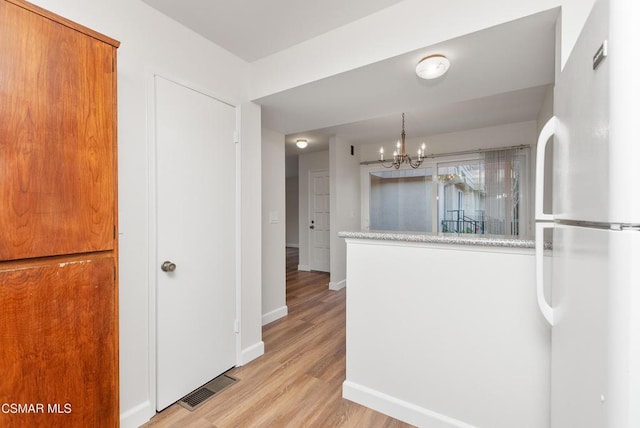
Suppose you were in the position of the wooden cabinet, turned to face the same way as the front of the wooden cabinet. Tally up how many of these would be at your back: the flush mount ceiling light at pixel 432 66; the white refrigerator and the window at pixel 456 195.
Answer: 0

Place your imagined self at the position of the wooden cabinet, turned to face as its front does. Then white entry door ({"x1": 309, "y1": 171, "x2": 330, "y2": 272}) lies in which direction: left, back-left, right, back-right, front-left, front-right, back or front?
left

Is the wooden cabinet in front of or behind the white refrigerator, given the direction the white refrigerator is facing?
in front

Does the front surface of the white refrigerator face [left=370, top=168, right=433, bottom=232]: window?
no

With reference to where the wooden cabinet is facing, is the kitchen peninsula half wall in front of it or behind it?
in front

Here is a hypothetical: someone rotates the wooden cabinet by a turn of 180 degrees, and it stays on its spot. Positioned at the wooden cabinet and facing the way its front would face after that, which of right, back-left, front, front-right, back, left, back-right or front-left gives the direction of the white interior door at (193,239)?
right

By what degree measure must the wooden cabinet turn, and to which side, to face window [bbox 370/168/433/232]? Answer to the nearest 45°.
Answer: approximately 45° to its left

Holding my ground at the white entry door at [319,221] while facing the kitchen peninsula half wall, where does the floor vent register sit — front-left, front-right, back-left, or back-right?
front-right

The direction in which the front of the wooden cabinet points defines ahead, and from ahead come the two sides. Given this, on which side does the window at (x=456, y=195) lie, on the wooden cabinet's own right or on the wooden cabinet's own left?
on the wooden cabinet's own left

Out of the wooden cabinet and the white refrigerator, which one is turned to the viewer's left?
the white refrigerator

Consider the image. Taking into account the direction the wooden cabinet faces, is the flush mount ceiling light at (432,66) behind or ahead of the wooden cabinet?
ahead

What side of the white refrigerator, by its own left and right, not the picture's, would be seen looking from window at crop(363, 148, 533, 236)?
right

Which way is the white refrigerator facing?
to the viewer's left
